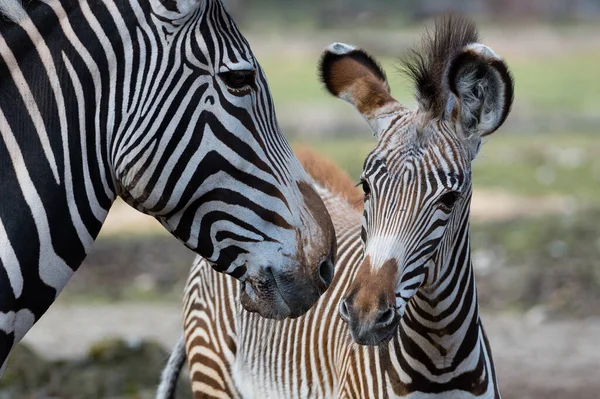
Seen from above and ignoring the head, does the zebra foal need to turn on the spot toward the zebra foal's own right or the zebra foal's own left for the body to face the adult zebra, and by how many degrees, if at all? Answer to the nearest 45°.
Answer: approximately 90° to the zebra foal's own right

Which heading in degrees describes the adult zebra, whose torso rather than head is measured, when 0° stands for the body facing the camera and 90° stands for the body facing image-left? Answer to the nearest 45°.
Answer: approximately 270°

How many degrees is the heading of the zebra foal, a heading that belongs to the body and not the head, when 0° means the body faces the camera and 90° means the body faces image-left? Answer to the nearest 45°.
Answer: approximately 315°
